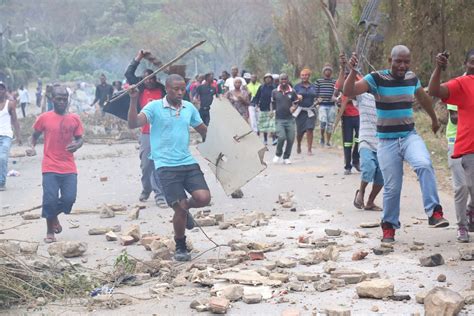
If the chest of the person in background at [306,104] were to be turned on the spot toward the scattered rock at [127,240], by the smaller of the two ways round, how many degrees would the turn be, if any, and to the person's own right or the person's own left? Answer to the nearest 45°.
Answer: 0° — they already face it

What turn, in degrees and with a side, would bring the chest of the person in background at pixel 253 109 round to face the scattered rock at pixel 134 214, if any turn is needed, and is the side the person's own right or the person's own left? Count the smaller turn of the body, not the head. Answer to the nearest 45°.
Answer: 0° — they already face it

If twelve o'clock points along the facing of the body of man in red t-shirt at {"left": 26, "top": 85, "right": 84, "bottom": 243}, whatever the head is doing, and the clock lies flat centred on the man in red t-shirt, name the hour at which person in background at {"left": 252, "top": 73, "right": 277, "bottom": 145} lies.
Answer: The person in background is roughly at 7 o'clock from the man in red t-shirt.

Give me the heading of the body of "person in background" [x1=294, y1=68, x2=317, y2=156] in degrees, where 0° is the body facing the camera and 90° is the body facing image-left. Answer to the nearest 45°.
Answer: approximately 0°

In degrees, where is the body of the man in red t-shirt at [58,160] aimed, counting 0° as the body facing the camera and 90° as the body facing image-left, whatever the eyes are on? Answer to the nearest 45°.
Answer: approximately 0°

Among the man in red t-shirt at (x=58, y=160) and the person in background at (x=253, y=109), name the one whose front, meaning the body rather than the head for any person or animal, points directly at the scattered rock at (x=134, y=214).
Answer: the person in background

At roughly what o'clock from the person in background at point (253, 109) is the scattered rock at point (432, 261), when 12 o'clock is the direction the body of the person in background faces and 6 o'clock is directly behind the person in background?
The scattered rock is roughly at 12 o'clock from the person in background.

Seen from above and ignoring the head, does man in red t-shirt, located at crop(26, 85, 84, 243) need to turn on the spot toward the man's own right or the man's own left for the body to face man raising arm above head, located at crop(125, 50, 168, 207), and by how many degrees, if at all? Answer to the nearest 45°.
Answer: approximately 135° to the man's own left
